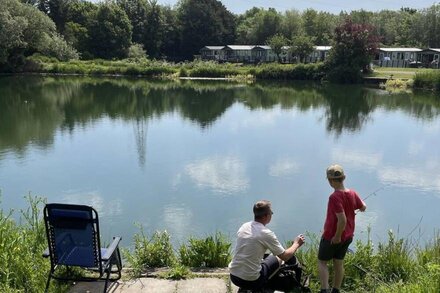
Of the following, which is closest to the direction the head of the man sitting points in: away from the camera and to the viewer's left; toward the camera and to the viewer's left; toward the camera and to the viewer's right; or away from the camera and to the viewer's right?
away from the camera and to the viewer's right

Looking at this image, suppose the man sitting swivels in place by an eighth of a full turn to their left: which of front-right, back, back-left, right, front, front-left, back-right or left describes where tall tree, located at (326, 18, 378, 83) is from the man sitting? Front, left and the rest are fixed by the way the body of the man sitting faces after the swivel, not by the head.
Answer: front

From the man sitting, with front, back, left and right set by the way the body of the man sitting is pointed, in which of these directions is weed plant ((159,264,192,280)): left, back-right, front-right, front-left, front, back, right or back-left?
left

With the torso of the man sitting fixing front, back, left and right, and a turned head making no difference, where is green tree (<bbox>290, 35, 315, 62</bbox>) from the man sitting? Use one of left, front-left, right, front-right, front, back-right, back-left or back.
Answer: front-left

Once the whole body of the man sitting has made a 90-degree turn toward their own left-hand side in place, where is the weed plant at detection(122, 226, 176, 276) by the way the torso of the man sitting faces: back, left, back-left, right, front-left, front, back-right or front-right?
front

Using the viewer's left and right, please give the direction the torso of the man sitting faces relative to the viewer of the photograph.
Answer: facing away from the viewer and to the right of the viewer

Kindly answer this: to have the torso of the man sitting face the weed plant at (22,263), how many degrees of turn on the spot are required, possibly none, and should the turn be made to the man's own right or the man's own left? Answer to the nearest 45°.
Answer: approximately 135° to the man's own left

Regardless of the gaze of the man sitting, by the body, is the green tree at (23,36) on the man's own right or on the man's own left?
on the man's own left

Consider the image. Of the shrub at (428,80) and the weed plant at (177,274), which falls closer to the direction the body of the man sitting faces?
the shrub

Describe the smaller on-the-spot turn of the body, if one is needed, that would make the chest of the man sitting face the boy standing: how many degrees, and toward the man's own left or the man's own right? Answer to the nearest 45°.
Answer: approximately 45° to the man's own right
